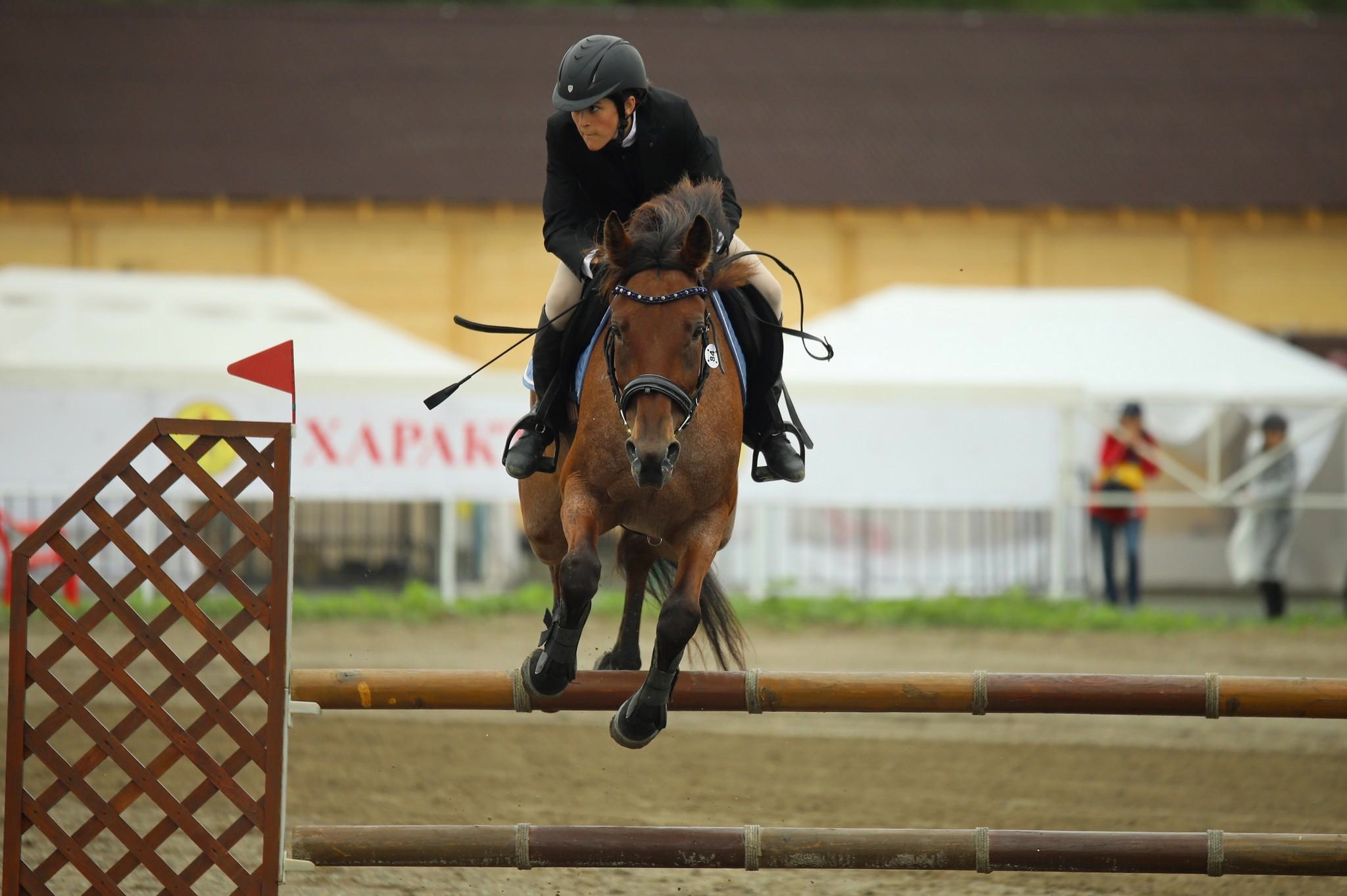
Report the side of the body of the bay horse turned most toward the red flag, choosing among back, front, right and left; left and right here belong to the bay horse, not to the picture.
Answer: right

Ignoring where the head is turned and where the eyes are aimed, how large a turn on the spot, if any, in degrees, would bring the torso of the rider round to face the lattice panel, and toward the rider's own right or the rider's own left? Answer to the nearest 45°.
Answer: approximately 45° to the rider's own right

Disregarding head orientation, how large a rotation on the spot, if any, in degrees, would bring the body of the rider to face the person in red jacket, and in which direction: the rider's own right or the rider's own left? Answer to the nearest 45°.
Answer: approximately 135° to the rider's own left

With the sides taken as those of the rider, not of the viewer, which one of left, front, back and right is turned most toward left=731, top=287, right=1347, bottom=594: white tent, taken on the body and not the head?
back

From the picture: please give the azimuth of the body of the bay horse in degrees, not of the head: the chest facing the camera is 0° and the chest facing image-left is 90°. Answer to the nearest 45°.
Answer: approximately 0°

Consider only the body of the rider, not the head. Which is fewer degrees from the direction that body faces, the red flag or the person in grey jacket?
the red flag

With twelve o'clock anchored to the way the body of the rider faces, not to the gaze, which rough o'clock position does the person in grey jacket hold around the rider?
The person in grey jacket is roughly at 7 o'clock from the rider.

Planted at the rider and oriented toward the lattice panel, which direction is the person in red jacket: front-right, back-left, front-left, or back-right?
back-right

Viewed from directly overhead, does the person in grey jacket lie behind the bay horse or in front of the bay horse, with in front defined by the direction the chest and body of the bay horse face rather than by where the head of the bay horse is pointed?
behind

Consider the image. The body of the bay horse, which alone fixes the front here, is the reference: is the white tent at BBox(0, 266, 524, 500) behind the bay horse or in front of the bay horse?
behind

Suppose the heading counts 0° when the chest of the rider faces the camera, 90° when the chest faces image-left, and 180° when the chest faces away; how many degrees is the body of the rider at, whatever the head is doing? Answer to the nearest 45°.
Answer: approximately 0°
